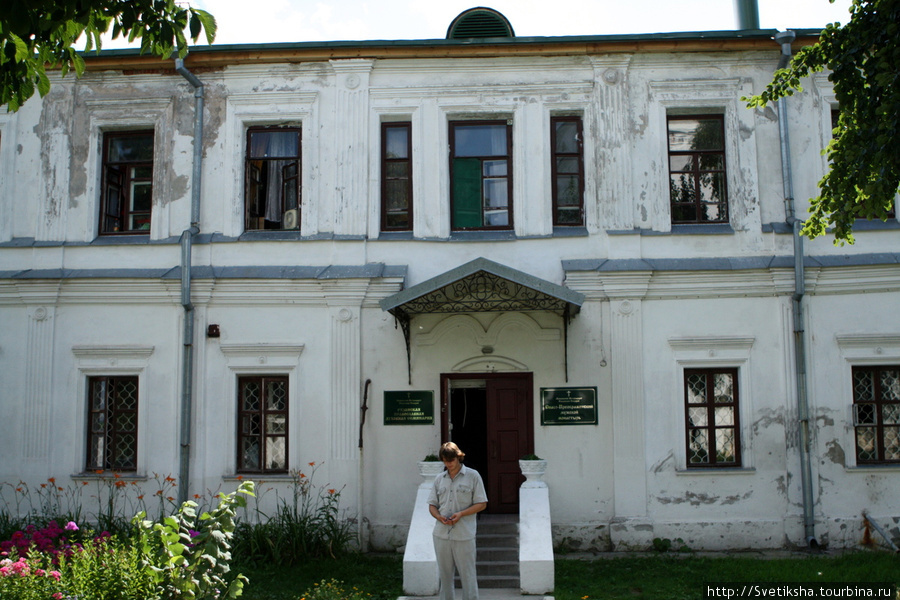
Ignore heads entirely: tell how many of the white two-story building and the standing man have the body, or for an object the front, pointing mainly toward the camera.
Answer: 2

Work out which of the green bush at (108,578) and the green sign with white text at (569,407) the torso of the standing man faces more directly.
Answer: the green bush

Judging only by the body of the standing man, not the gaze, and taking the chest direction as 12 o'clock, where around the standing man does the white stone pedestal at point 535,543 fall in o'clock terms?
The white stone pedestal is roughly at 7 o'clock from the standing man.

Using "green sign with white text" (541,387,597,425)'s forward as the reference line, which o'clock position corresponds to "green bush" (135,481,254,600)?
The green bush is roughly at 1 o'clock from the green sign with white text.

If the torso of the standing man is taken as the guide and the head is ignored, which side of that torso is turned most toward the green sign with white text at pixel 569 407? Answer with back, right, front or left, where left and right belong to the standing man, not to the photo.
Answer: back

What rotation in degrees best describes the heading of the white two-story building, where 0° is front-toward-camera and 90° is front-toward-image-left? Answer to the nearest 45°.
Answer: approximately 0°

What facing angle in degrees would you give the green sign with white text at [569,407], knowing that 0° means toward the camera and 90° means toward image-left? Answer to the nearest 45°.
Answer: approximately 0°

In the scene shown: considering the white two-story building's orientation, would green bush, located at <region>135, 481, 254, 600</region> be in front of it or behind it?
in front

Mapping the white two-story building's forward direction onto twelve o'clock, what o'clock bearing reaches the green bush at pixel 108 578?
The green bush is roughly at 1 o'clock from the white two-story building.

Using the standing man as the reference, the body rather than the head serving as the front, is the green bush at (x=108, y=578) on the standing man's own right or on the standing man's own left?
on the standing man's own right
